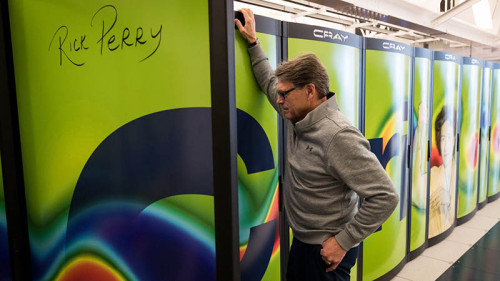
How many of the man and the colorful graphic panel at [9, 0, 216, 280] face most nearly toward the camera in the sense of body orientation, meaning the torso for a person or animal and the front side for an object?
1

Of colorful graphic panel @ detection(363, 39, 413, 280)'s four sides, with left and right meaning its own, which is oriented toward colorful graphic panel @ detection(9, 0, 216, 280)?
right

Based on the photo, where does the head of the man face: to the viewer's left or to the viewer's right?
to the viewer's left

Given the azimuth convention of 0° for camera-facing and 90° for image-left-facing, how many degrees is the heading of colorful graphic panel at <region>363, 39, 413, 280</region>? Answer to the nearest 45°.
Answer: approximately 315°

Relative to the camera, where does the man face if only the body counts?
to the viewer's left

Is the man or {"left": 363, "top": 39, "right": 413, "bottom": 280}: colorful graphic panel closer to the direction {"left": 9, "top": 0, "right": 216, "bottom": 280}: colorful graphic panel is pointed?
the man

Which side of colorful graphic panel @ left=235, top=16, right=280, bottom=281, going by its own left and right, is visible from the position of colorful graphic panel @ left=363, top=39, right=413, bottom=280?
left

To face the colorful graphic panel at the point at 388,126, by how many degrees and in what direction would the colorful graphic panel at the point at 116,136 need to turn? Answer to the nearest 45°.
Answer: approximately 90° to its left
